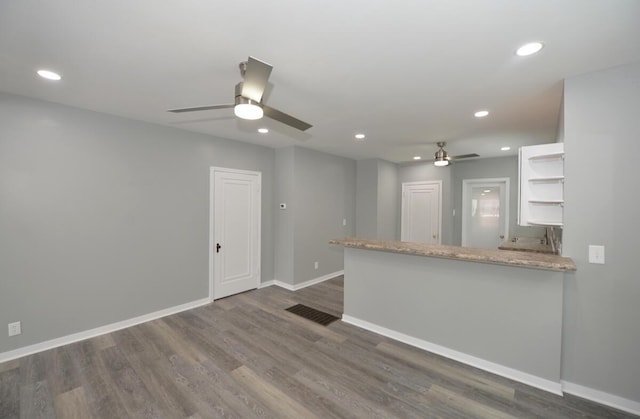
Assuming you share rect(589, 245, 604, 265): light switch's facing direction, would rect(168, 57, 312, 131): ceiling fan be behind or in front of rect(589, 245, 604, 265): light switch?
in front

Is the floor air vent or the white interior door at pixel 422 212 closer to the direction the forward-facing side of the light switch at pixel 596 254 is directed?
the floor air vent

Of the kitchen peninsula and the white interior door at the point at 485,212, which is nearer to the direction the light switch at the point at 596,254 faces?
the kitchen peninsula

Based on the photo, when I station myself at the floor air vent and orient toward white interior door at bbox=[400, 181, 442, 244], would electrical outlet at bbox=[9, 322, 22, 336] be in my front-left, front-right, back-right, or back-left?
back-left

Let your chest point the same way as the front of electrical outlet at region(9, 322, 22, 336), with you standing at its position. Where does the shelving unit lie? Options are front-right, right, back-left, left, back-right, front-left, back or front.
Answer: front-left

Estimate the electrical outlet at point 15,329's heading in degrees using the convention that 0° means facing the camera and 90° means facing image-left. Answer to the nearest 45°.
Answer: approximately 0°

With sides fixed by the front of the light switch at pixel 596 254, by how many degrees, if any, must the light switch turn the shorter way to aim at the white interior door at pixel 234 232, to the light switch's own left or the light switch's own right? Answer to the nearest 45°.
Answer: approximately 90° to the light switch's own right

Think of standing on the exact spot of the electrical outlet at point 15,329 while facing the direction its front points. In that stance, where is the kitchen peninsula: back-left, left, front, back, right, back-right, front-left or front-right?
front-left

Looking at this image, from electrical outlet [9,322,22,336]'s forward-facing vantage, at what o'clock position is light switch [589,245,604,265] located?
light switch [589,245,604,265] is roughly at 11 o'clock from electrical outlet [9,322,22,336].

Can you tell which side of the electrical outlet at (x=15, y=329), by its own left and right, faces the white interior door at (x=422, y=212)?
left

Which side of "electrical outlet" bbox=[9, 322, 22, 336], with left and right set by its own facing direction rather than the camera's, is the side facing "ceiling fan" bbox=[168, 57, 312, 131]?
front

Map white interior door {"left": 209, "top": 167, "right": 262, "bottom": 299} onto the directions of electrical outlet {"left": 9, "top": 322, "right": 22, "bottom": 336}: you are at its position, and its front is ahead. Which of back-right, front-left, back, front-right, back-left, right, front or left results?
left

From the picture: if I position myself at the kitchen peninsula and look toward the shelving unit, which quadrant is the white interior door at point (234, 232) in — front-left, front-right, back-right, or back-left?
back-left
